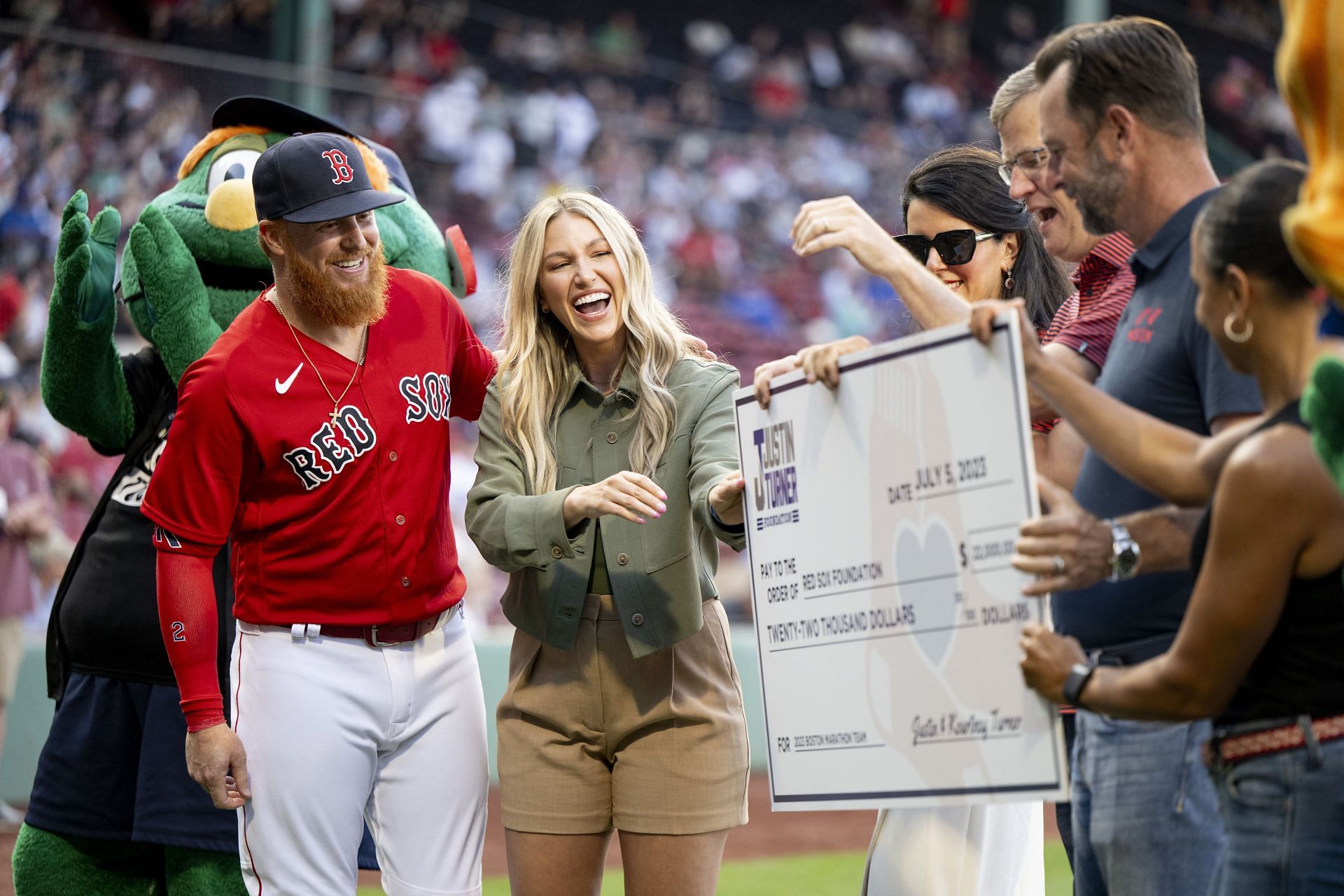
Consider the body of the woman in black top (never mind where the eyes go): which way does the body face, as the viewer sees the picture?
to the viewer's left

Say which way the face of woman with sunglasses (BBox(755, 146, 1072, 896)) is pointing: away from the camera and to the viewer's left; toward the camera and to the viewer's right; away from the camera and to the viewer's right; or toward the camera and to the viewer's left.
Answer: toward the camera and to the viewer's left

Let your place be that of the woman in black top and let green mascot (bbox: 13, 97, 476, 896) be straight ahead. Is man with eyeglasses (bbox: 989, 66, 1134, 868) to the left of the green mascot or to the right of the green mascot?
right

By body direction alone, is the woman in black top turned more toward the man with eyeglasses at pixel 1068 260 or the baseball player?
the baseball player

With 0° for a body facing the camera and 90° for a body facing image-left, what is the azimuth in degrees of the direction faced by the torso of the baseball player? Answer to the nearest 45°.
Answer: approximately 315°

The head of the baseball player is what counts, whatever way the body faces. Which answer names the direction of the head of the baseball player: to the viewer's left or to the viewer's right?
to the viewer's right

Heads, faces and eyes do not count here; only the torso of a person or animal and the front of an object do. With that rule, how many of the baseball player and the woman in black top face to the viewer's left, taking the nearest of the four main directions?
1

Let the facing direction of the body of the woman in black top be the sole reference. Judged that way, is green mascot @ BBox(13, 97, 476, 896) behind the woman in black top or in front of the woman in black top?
in front

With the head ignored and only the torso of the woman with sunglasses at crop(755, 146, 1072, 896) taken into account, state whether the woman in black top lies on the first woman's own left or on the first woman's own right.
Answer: on the first woman's own left
